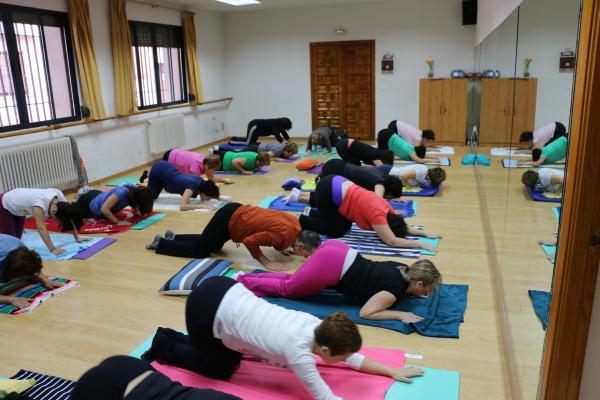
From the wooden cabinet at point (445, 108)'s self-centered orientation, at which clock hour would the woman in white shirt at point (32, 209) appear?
The woman in white shirt is roughly at 1 o'clock from the wooden cabinet.

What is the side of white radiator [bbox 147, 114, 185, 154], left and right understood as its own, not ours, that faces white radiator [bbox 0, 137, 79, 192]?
right

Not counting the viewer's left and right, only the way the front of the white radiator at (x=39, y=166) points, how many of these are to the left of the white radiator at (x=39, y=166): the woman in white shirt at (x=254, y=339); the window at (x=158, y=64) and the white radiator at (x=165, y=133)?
2

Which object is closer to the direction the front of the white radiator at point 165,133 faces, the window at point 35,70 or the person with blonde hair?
the person with blonde hair

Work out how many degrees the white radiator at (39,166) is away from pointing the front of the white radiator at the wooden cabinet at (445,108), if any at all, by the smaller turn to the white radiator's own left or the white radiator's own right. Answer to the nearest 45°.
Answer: approximately 45° to the white radiator's own left

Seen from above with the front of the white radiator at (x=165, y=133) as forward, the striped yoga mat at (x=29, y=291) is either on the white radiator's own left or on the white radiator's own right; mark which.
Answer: on the white radiator's own right

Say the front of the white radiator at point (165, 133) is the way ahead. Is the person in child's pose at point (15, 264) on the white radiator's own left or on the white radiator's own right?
on the white radiator's own right

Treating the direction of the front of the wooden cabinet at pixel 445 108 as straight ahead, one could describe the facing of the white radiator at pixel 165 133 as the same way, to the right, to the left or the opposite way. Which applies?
to the left

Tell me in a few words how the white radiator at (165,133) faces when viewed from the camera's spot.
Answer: facing the viewer and to the right of the viewer

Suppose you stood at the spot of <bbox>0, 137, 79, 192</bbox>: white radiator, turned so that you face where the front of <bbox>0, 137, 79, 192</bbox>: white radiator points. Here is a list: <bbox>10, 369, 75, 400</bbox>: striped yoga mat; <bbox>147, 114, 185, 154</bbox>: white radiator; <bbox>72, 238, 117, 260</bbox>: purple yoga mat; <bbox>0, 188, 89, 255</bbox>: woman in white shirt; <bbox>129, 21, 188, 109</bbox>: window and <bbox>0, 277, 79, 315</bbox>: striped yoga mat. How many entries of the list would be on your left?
2

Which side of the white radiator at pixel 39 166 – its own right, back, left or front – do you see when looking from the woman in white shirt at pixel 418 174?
front

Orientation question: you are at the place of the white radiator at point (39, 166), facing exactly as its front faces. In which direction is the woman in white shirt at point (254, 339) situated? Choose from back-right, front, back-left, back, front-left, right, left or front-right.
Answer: front-right

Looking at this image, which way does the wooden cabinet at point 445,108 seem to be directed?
toward the camera

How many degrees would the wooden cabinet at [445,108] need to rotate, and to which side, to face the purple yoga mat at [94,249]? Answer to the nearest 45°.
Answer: approximately 45° to its right

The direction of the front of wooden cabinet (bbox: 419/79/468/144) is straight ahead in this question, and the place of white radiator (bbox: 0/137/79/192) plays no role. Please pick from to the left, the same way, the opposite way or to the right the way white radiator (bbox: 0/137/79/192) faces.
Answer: to the left

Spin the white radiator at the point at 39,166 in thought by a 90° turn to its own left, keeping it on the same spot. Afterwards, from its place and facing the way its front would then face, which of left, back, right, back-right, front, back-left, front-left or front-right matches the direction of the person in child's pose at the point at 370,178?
right

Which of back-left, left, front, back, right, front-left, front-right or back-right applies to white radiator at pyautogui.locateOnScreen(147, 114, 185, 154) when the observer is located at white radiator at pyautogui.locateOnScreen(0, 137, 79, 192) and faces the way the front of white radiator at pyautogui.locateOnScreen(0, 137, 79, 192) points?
left

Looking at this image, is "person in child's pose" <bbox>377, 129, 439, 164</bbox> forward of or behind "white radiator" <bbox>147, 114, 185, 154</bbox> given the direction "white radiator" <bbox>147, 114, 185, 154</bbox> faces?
forward

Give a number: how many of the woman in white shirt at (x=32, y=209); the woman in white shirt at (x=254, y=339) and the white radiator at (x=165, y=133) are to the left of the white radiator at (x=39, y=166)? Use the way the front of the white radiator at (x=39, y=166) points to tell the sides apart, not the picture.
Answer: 1
